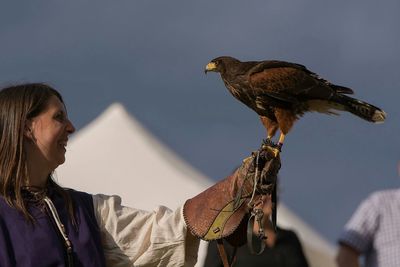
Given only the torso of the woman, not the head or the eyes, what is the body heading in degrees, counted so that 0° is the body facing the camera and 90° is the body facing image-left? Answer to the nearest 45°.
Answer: approximately 315°

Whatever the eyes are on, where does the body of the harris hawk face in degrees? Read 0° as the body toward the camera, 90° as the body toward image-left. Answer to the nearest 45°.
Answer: approximately 90°

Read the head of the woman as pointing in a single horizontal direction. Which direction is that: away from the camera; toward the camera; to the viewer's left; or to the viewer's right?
to the viewer's right
